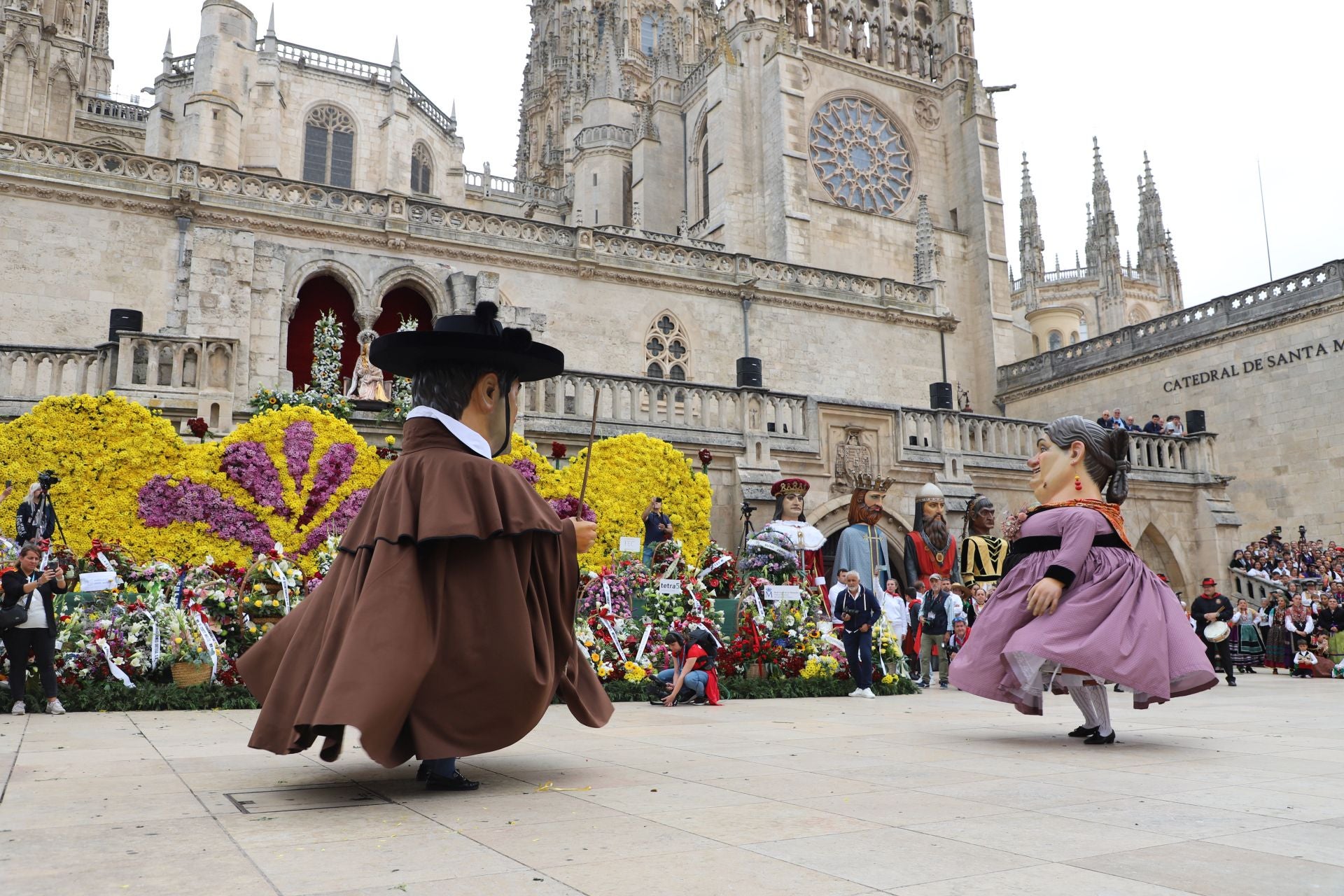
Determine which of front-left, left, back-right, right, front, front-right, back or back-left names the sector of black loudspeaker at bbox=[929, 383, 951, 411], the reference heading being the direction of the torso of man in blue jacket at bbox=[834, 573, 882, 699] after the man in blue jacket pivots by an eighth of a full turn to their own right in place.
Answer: back-right

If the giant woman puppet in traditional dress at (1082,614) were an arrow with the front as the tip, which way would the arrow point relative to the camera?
to the viewer's left

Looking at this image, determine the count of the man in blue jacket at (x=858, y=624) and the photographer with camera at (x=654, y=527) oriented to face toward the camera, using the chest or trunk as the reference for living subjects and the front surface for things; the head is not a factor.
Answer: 2

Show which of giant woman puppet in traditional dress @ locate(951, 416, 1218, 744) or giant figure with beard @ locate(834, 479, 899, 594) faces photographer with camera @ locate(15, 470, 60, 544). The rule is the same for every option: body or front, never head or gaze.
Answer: the giant woman puppet in traditional dress

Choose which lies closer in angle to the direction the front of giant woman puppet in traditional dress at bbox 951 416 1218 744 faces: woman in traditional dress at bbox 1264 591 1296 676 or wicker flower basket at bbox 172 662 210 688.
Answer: the wicker flower basket

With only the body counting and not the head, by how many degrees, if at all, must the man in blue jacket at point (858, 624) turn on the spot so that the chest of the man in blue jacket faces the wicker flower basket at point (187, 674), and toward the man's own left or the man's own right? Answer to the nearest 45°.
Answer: approximately 45° to the man's own right

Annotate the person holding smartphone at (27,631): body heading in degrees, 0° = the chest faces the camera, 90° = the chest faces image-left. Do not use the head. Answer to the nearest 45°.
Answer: approximately 315°

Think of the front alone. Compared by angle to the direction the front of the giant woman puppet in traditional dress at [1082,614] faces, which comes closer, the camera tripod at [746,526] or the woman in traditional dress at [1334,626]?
the camera tripod

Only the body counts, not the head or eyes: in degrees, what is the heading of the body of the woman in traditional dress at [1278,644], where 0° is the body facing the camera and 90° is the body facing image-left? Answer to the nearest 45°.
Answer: approximately 45°
